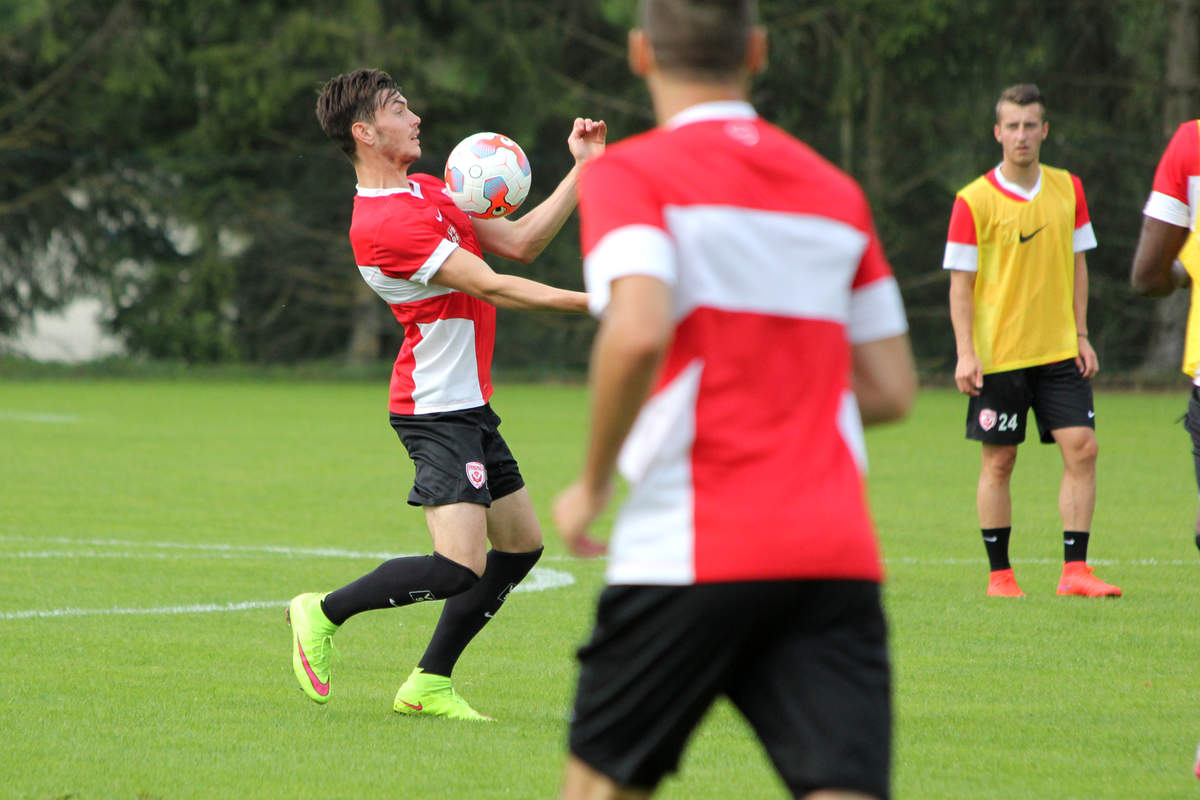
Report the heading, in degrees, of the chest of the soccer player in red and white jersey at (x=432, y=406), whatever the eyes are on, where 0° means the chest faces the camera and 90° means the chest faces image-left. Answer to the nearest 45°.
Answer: approximately 270°

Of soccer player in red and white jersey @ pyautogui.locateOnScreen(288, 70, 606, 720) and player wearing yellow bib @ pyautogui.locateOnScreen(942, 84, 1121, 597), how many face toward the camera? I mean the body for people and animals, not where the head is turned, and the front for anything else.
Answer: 1

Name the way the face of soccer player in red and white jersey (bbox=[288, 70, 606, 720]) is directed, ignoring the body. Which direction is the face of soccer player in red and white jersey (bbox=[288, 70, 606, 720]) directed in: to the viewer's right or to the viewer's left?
to the viewer's right

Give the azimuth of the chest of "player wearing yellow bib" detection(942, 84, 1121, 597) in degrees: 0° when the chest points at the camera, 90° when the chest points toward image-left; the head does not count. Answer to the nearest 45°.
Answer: approximately 0°

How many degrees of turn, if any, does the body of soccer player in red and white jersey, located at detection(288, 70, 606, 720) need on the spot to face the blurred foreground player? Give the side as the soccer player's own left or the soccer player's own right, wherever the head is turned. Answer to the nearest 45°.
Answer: approximately 90° to the soccer player's own right

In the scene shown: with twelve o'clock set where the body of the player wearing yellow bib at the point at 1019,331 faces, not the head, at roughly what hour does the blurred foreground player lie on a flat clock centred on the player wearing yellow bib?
The blurred foreground player is roughly at 12 o'clock from the player wearing yellow bib.

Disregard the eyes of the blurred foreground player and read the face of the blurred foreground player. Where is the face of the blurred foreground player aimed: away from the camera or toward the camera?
away from the camera
